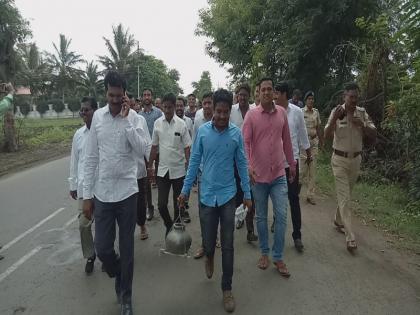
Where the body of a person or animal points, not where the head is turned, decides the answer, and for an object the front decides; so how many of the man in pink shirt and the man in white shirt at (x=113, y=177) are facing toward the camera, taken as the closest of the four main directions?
2

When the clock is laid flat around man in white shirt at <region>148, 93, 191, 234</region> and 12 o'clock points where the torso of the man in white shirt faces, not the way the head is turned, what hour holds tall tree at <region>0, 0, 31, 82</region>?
The tall tree is roughly at 5 o'clock from the man in white shirt.

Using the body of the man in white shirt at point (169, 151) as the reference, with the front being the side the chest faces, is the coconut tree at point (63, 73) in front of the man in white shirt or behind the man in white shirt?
behind

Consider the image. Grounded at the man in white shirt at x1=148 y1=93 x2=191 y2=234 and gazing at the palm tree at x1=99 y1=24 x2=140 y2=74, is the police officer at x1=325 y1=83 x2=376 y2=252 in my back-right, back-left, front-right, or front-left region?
back-right

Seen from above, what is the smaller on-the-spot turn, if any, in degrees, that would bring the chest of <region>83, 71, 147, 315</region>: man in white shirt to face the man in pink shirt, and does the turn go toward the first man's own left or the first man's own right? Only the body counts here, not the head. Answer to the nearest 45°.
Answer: approximately 90° to the first man's own left

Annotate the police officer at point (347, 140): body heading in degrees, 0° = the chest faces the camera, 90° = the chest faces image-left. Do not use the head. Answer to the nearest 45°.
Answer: approximately 0°

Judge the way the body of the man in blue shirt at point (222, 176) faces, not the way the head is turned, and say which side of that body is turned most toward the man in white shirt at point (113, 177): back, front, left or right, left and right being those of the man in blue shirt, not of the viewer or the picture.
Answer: right

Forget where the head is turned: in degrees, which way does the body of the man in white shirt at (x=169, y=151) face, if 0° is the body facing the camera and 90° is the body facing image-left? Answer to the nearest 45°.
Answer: approximately 0°

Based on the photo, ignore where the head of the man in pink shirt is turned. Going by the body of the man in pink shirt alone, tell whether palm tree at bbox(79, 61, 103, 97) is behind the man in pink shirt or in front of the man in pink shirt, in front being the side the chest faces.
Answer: behind
